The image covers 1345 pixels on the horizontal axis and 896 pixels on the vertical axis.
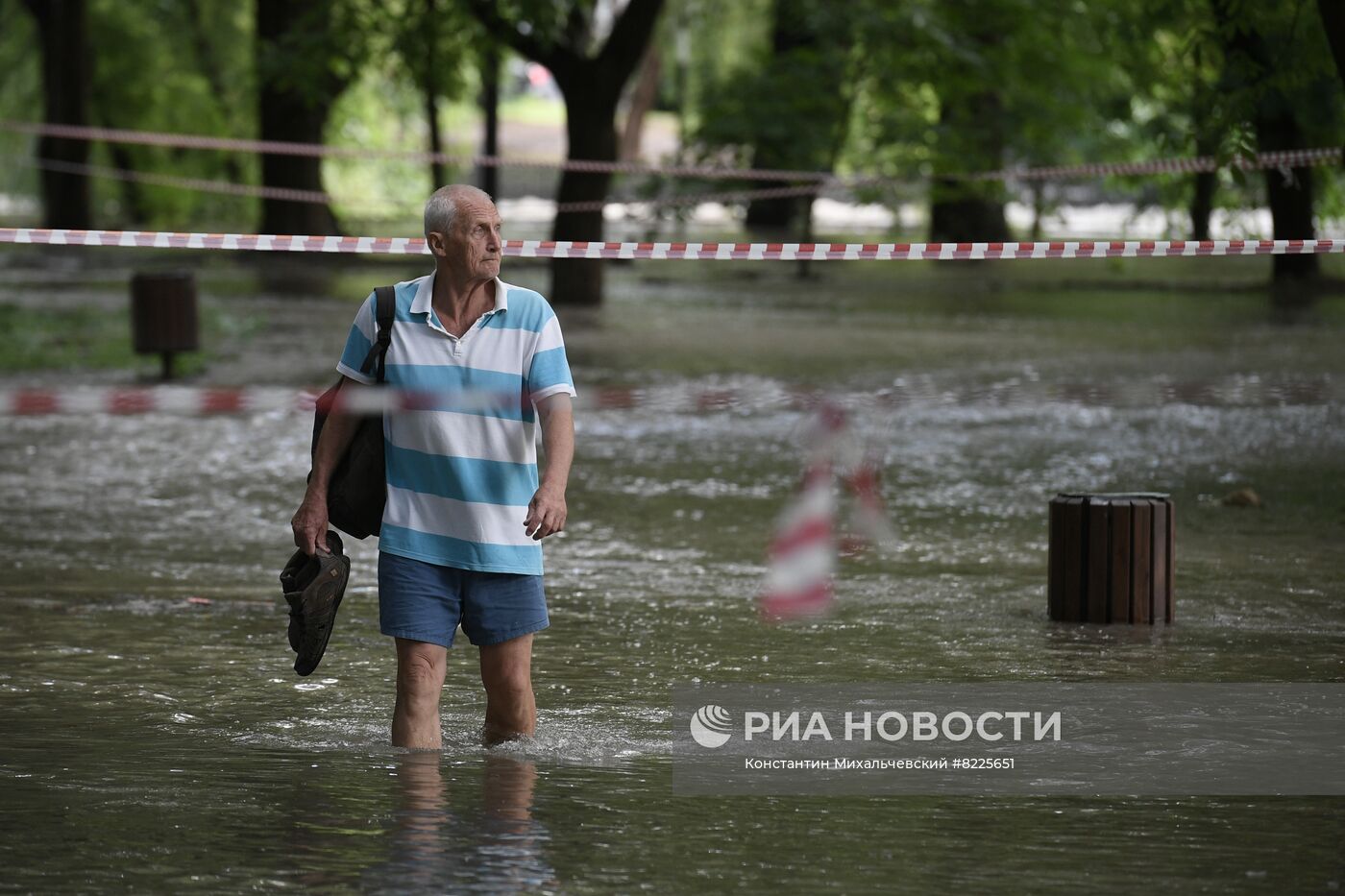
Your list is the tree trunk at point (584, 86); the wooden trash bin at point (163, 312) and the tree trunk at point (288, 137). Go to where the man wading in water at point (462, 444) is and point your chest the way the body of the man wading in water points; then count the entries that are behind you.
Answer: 3

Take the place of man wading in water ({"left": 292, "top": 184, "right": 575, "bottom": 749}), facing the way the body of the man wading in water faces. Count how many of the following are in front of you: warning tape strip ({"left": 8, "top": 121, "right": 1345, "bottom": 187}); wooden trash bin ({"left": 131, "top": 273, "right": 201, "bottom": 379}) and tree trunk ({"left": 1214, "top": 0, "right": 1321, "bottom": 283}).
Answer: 0

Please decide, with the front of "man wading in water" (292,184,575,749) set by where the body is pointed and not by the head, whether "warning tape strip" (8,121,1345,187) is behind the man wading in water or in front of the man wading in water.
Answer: behind

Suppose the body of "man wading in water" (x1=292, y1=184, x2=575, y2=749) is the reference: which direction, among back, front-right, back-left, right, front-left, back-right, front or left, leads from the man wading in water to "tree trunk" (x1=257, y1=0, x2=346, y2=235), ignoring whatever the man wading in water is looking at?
back

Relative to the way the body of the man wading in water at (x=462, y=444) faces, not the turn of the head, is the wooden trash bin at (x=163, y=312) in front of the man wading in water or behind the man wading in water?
behind

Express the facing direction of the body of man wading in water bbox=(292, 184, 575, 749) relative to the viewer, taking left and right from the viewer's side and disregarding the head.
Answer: facing the viewer

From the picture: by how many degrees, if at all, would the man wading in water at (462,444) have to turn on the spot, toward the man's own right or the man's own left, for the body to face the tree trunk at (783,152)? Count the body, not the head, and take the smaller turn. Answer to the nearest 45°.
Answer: approximately 180°

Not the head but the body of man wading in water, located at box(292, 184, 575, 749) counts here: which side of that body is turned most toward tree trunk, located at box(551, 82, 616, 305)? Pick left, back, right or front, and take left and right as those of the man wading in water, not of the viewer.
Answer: back

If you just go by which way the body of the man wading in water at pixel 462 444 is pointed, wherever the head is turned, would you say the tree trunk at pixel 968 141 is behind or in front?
behind

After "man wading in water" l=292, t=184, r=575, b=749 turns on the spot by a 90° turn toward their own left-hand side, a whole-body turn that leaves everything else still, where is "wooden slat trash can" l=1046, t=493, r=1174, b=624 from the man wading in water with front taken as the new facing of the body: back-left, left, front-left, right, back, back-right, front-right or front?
front-left

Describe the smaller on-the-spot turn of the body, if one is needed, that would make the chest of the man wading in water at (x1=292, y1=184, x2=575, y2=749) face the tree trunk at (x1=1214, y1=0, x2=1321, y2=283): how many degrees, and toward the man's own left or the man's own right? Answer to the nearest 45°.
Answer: approximately 135° to the man's own left

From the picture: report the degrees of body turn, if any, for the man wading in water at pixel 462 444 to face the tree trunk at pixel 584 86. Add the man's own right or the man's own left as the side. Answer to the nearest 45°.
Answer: approximately 180°

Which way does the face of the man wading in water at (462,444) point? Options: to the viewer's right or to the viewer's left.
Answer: to the viewer's right
